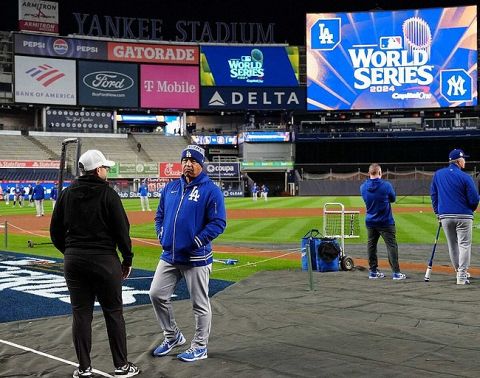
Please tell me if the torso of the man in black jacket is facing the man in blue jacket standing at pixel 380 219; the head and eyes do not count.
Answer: yes

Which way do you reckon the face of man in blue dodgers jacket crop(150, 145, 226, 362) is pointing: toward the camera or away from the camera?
toward the camera

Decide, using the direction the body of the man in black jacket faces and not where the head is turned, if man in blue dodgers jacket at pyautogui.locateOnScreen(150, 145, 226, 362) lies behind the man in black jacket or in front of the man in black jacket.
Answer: in front

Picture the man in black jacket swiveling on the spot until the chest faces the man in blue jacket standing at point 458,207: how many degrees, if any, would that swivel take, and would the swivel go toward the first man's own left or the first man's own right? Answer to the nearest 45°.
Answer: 0° — they already face them

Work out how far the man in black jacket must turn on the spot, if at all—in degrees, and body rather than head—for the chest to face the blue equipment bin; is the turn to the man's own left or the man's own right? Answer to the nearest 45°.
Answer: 0° — they already face it

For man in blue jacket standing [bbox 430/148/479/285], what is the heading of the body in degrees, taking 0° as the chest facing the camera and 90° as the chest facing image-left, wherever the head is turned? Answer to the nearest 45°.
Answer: approximately 225°

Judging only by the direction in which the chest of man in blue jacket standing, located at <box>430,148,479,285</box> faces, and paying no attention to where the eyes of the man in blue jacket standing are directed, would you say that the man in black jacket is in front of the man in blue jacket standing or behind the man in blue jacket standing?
behind

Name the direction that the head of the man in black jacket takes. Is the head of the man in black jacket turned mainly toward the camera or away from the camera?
away from the camera

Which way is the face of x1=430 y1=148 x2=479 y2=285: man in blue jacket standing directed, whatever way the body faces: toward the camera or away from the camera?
away from the camera

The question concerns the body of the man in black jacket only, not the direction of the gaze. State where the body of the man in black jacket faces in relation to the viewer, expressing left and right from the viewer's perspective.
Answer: facing away from the viewer and to the right of the viewer
